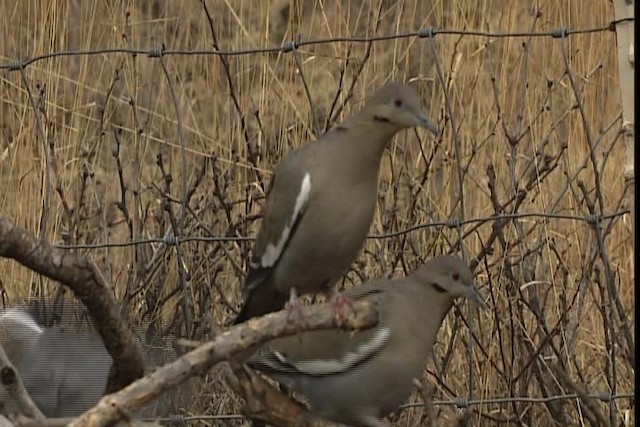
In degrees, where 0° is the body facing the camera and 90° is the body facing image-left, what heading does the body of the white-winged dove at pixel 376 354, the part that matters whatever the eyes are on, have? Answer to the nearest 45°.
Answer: approximately 270°

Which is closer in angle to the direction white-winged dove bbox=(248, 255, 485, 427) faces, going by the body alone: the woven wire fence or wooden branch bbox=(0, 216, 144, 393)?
the woven wire fence

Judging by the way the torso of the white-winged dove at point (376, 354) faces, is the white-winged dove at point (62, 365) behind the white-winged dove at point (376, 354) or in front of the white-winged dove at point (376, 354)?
behind

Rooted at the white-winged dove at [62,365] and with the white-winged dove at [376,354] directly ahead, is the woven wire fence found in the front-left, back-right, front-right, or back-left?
front-left
